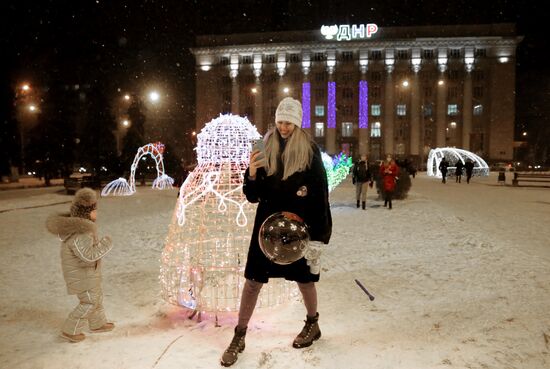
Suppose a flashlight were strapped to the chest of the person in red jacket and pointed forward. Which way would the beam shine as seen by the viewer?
toward the camera

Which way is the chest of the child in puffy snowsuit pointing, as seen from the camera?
to the viewer's right

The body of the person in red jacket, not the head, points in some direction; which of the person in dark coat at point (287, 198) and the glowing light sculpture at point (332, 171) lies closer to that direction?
the person in dark coat

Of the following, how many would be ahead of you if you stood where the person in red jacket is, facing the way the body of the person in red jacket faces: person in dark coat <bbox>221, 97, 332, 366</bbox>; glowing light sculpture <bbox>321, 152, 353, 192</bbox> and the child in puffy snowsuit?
2

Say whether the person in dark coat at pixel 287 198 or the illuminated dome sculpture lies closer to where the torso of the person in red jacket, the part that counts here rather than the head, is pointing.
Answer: the person in dark coat

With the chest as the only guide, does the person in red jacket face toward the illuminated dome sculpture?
no

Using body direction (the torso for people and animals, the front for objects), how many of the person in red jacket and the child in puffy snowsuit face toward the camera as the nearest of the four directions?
1

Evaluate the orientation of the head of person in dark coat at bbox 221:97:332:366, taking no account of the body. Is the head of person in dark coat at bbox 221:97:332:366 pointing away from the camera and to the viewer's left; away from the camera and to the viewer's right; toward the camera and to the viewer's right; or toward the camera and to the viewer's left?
toward the camera and to the viewer's left

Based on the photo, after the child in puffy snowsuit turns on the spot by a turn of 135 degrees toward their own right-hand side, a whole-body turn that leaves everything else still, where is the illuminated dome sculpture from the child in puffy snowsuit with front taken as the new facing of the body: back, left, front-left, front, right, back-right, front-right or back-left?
back

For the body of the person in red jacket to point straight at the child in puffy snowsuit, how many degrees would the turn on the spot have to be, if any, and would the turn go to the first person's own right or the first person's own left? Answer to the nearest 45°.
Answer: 0° — they already face them

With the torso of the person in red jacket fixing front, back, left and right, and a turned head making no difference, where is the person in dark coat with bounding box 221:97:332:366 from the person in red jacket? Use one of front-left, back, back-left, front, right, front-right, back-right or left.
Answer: front

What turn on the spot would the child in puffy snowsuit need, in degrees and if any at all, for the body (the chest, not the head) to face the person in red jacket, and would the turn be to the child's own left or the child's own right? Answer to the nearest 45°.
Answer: approximately 45° to the child's own left
